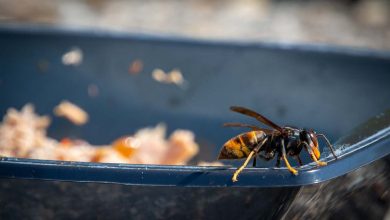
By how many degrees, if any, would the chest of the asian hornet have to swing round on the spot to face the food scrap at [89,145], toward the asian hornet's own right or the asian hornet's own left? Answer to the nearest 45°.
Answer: approximately 135° to the asian hornet's own left

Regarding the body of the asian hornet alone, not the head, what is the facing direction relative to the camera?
to the viewer's right

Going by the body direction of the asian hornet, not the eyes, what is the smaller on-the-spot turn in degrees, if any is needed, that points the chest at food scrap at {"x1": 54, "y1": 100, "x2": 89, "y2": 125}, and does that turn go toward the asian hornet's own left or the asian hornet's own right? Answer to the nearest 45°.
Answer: approximately 135° to the asian hornet's own left
